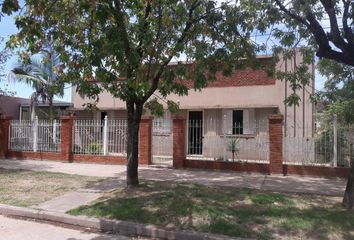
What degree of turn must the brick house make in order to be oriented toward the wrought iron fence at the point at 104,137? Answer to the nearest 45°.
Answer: approximately 45° to its right

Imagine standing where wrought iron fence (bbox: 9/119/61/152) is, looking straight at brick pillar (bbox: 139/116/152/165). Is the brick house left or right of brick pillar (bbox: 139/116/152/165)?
left

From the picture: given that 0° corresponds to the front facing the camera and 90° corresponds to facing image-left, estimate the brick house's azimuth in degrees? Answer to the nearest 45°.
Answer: approximately 0°

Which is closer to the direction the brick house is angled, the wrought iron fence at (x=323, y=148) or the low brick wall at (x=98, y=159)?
the wrought iron fence

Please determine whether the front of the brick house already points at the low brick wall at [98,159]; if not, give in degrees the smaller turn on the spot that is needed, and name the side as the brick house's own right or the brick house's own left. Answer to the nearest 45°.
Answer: approximately 45° to the brick house's own right

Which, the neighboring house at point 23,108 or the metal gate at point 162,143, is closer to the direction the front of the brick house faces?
the metal gate

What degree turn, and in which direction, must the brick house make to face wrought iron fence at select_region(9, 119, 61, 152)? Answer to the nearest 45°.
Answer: approximately 90° to its right

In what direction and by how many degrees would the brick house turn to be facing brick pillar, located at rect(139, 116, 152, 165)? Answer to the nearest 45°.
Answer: approximately 45° to its right

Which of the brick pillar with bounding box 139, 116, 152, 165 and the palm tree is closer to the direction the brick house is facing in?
the brick pillar
